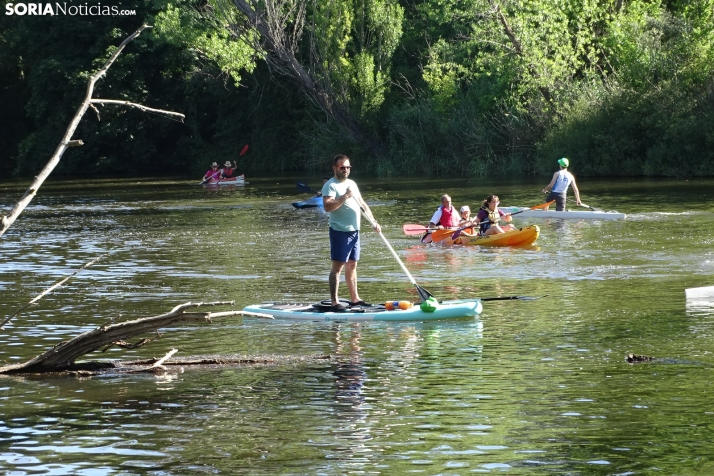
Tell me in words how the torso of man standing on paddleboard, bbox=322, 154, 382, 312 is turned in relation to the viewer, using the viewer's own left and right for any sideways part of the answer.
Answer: facing the viewer and to the right of the viewer

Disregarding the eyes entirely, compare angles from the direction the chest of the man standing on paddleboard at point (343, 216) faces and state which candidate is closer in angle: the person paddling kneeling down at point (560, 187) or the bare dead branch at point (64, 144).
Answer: the bare dead branch

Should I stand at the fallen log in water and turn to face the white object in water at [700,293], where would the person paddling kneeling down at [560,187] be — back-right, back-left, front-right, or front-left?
front-left

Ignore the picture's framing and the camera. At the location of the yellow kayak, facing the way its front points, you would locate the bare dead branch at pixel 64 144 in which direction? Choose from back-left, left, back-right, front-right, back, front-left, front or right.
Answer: right

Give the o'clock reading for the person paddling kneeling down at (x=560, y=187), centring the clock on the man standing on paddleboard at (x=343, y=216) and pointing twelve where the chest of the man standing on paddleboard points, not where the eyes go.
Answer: The person paddling kneeling down is roughly at 8 o'clock from the man standing on paddleboard.

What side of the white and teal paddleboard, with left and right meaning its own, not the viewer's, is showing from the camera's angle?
right

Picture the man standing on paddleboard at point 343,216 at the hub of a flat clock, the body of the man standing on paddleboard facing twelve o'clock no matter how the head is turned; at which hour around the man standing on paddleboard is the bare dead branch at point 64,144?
The bare dead branch is roughly at 2 o'clock from the man standing on paddleboard.
